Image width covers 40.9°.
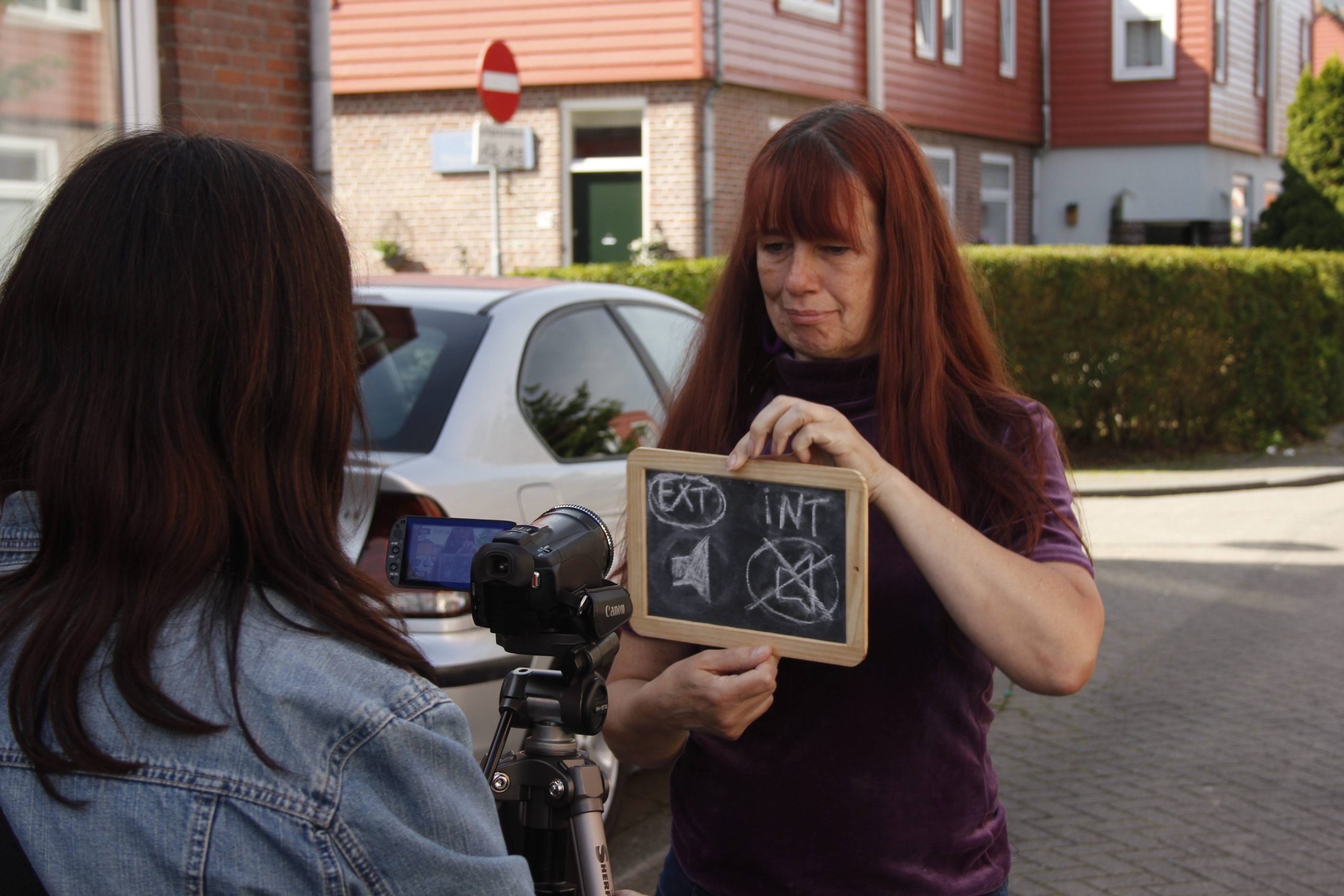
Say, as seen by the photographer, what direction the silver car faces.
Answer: facing away from the viewer and to the right of the viewer

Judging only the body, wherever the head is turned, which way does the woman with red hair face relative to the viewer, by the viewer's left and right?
facing the viewer and to the left of the viewer

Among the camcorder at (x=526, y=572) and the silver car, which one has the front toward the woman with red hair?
the camcorder

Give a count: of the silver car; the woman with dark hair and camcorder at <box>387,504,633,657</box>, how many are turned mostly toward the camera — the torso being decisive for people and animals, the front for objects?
0

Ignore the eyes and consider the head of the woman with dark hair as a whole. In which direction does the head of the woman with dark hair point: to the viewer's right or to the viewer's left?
to the viewer's right

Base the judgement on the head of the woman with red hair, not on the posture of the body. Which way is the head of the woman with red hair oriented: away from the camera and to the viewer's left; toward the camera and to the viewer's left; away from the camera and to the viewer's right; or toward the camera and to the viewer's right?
toward the camera and to the viewer's left

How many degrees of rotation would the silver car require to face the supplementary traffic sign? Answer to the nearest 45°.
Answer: approximately 45° to its left

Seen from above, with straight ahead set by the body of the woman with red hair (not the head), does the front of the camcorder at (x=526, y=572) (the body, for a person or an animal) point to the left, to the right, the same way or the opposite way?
the opposite way

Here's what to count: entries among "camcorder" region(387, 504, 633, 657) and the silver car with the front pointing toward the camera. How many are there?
0

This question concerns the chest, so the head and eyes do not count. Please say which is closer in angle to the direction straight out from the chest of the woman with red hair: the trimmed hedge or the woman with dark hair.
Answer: the woman with dark hair

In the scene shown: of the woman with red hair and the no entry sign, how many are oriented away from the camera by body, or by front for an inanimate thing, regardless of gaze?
0

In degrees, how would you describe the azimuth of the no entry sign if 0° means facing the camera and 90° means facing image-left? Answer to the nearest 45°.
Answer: approximately 315°
